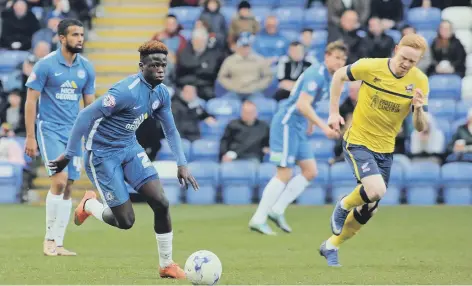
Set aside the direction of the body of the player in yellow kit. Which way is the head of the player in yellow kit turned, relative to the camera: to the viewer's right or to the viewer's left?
to the viewer's left

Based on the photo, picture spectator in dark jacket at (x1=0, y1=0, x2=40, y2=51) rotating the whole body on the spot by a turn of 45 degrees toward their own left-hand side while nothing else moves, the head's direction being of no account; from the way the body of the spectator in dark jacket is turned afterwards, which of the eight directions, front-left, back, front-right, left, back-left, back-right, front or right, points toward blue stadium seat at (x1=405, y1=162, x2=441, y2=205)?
front

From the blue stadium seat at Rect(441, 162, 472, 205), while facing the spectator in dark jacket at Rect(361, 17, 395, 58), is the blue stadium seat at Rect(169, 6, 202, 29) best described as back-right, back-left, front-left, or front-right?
front-left

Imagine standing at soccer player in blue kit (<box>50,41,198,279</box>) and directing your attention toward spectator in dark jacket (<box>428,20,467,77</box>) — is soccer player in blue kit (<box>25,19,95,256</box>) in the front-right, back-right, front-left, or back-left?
front-left

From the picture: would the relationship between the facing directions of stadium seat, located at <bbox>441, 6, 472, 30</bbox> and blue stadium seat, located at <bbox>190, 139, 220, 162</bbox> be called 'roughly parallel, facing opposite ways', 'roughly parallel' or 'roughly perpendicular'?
roughly parallel

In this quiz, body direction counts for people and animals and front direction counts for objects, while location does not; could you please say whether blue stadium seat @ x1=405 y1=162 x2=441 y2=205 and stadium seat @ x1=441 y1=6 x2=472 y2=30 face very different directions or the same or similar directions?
same or similar directions

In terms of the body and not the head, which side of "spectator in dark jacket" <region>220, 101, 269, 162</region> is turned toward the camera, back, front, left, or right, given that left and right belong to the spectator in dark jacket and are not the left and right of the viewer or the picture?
front

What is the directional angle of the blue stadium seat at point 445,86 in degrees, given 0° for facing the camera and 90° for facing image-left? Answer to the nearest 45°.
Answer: approximately 0°

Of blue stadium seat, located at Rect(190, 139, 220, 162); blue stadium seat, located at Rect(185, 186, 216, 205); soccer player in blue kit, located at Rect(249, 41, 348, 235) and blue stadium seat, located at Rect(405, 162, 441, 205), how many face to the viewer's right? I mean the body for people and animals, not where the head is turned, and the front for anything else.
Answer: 1

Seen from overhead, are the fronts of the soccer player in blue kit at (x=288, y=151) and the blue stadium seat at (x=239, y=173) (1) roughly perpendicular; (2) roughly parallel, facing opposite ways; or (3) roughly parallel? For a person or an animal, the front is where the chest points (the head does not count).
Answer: roughly perpendicular

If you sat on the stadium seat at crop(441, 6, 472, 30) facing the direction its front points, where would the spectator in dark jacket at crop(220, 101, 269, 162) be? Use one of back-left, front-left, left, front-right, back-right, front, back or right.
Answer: front-right

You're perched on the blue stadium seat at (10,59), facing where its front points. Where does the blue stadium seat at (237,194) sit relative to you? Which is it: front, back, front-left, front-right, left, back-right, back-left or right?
front-left

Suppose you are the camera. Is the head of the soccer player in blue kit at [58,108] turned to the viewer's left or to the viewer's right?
to the viewer's right

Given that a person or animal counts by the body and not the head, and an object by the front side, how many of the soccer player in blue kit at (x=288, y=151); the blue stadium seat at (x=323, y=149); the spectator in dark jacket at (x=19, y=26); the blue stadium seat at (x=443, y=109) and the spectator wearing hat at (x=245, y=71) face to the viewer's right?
1

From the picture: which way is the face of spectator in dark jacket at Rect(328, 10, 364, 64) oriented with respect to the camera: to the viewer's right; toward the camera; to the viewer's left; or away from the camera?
toward the camera

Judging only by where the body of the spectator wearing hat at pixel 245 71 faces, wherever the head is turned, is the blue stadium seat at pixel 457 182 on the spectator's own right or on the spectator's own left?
on the spectator's own left

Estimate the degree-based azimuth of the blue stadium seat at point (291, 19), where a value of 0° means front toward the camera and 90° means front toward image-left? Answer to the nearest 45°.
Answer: approximately 0°
